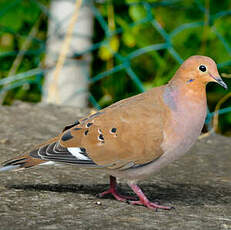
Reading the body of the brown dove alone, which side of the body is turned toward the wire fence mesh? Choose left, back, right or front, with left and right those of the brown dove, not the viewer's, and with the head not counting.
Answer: left

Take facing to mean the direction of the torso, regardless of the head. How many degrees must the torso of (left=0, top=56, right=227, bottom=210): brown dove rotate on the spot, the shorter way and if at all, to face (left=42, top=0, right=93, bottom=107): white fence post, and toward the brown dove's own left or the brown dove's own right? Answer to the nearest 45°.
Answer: approximately 90° to the brown dove's own left

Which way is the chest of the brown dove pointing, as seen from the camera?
to the viewer's right
